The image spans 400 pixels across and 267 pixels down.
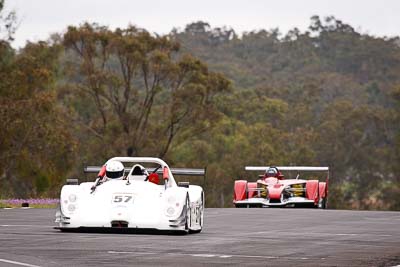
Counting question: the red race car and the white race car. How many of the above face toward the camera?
2

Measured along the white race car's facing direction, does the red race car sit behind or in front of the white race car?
behind

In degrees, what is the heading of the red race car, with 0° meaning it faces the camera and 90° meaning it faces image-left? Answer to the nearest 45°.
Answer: approximately 0°

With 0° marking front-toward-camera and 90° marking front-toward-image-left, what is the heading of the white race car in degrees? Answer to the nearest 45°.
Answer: approximately 0°

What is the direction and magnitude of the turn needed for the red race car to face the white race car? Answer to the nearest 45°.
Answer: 0° — it already faces it

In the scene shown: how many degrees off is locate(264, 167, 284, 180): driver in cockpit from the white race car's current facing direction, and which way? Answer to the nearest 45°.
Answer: approximately 180°
